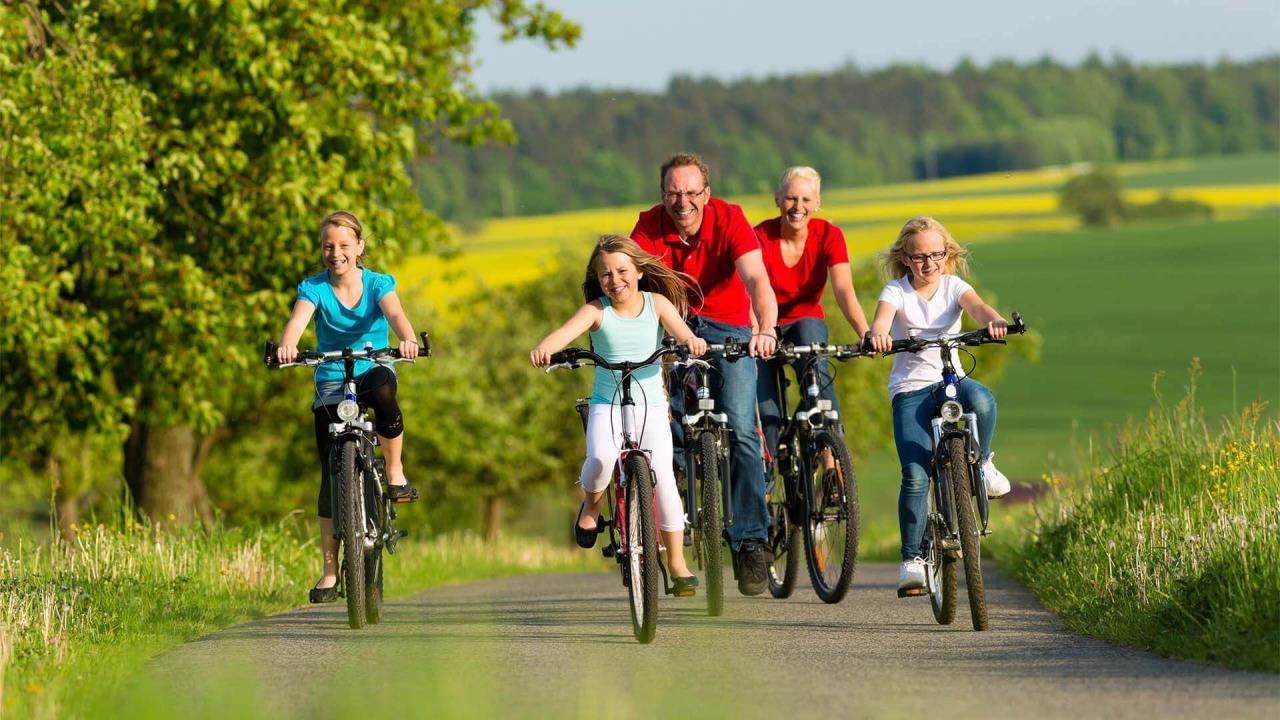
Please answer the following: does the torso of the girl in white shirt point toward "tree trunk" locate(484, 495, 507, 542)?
no

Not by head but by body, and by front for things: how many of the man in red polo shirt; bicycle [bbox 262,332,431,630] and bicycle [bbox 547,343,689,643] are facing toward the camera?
3

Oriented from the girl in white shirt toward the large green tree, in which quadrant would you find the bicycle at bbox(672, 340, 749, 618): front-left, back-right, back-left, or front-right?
front-left

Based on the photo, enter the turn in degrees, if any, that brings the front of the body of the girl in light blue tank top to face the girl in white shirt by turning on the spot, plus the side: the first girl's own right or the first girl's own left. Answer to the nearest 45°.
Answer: approximately 90° to the first girl's own left

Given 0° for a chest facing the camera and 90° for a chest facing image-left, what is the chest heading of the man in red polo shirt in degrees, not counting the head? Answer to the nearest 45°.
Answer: approximately 0°

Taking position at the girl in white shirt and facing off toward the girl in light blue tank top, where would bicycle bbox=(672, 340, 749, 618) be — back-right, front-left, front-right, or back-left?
front-right

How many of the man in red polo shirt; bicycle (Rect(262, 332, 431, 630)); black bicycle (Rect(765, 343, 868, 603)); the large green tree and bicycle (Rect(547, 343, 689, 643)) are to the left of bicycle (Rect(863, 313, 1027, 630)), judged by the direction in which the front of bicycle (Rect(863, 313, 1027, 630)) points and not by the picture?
0

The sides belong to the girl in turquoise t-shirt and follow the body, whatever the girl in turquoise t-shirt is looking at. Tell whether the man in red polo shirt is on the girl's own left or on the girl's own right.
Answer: on the girl's own left

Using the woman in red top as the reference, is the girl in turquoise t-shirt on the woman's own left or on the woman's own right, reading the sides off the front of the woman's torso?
on the woman's own right

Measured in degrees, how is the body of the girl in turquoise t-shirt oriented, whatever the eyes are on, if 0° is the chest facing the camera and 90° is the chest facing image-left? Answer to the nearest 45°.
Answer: approximately 0°

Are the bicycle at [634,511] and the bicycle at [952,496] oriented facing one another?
no

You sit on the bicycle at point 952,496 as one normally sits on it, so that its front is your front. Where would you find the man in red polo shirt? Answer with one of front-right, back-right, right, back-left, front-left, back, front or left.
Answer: back-right

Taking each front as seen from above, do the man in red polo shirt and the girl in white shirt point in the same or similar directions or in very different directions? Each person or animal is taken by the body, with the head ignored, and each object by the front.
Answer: same or similar directions

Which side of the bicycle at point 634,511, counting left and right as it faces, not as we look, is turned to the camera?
front

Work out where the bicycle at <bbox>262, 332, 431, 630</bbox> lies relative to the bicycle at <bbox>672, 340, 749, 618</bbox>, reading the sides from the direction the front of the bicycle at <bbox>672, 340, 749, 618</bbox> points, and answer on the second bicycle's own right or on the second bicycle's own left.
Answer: on the second bicycle's own right

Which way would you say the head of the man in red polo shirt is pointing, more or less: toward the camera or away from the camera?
toward the camera

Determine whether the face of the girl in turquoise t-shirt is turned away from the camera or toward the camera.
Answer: toward the camera

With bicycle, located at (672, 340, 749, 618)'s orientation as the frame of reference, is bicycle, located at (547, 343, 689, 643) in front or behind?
in front

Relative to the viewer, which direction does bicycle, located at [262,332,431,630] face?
toward the camera
